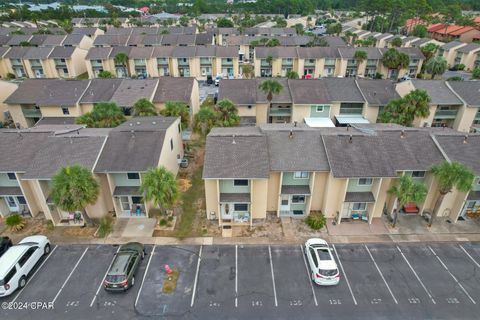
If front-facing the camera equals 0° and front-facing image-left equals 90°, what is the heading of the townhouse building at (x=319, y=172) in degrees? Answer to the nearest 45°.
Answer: approximately 0°

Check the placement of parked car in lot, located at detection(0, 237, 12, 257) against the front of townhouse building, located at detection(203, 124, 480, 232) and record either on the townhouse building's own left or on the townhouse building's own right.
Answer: on the townhouse building's own right

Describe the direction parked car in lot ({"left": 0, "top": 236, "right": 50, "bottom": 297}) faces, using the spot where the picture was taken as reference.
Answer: facing away from the viewer and to the right of the viewer

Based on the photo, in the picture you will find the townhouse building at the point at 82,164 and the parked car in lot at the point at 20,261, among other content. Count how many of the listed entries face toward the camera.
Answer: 1

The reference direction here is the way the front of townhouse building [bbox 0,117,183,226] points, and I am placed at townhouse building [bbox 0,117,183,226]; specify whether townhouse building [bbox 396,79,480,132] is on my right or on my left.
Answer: on my left

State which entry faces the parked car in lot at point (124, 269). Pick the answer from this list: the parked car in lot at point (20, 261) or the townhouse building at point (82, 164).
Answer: the townhouse building

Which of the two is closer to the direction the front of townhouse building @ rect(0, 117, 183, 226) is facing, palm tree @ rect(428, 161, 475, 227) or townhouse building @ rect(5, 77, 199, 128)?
the palm tree

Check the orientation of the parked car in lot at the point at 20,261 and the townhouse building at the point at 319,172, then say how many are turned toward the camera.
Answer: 1

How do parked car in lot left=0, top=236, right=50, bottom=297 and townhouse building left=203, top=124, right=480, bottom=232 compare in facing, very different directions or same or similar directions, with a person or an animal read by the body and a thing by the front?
very different directions

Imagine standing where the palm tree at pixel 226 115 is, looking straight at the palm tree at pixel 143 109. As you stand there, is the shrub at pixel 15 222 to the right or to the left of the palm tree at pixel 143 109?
left

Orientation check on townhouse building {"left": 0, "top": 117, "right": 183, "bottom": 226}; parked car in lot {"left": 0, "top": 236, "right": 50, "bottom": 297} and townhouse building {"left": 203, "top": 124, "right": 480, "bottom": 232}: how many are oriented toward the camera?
2
